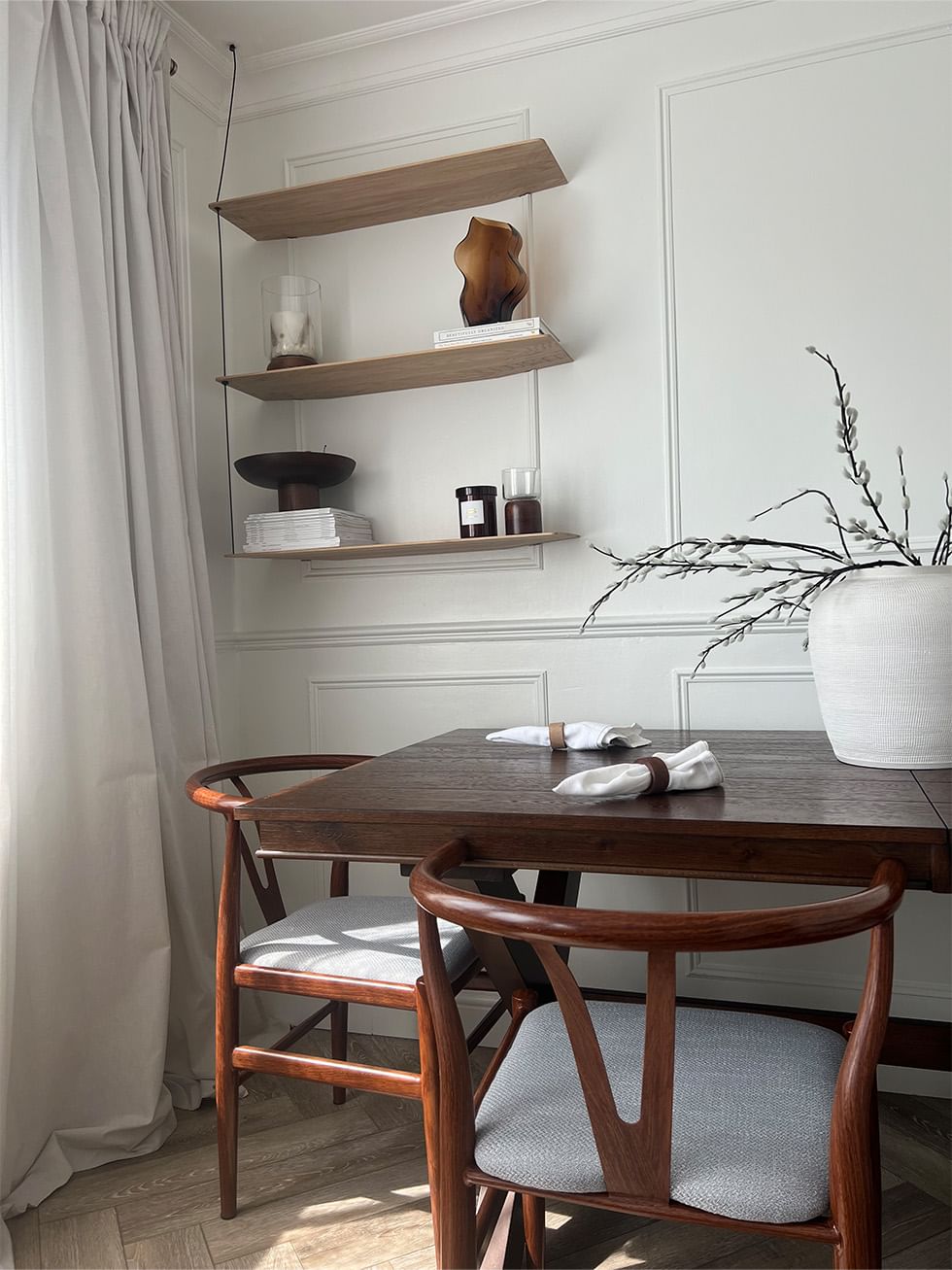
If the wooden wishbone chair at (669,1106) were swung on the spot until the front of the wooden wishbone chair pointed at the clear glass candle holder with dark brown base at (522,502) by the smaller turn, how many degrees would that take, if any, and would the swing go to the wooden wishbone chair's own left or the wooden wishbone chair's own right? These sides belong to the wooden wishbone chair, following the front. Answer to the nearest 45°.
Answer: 0° — it already faces it

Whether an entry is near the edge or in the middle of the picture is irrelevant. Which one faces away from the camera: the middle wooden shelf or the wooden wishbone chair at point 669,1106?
the wooden wishbone chair

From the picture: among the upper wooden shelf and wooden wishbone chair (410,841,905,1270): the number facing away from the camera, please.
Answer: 1

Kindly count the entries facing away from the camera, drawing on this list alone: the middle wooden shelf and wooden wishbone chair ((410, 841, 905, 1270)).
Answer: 1

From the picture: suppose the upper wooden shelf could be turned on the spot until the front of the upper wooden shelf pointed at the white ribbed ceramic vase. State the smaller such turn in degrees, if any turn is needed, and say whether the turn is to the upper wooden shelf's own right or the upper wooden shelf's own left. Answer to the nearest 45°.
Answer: approximately 90° to the upper wooden shelf's own left

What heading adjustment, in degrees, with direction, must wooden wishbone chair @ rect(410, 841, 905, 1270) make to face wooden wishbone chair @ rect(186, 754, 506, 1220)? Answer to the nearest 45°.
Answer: approximately 45° to its left

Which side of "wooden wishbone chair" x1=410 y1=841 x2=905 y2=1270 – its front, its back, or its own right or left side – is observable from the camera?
back

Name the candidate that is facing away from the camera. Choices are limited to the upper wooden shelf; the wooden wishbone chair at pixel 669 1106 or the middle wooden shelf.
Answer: the wooden wishbone chair

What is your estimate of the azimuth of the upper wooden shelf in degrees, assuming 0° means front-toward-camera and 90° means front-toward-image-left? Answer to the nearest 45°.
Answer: approximately 45°
